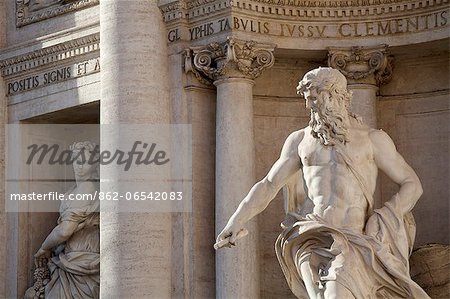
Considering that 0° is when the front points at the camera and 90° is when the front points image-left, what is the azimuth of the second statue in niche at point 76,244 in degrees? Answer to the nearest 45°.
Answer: approximately 0°

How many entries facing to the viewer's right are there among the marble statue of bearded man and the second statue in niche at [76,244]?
0

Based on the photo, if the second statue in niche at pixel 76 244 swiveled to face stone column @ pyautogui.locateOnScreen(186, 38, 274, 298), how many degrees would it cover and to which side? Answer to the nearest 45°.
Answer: approximately 45° to its left

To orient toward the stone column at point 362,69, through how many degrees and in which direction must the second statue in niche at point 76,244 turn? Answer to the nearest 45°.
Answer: approximately 45° to its left

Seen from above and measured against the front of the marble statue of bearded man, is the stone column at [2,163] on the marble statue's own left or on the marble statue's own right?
on the marble statue's own right

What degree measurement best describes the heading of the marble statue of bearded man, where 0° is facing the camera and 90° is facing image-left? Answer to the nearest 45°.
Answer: approximately 45°
